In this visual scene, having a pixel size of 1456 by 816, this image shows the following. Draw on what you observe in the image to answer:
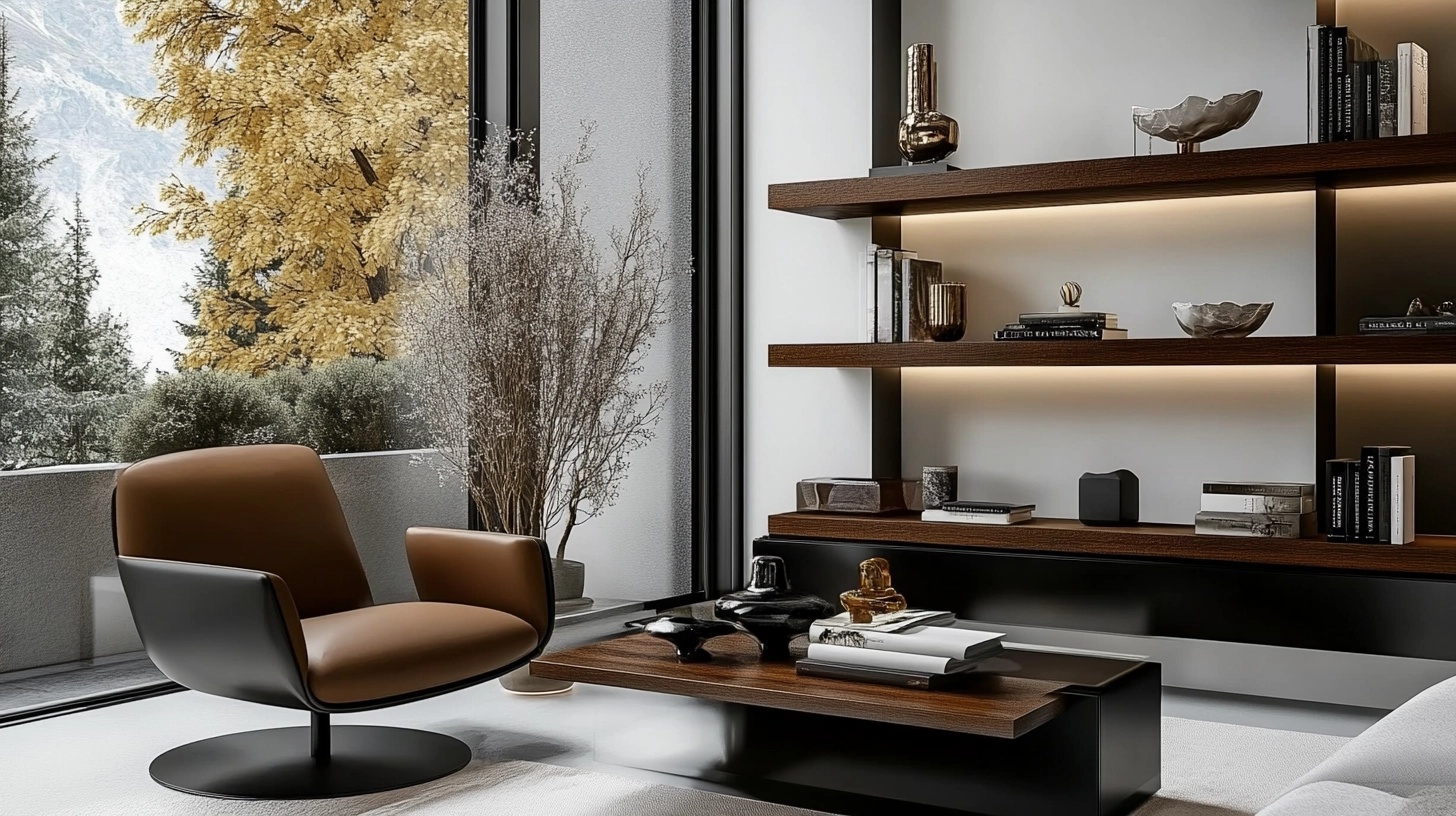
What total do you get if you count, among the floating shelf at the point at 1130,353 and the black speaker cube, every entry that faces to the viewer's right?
0

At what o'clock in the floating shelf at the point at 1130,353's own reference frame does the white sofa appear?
The white sofa is roughly at 12 o'clock from the floating shelf.

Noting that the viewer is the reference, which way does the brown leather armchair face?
facing the viewer and to the right of the viewer

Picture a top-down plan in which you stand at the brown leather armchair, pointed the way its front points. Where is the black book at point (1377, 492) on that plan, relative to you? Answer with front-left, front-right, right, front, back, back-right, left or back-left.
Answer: front-left

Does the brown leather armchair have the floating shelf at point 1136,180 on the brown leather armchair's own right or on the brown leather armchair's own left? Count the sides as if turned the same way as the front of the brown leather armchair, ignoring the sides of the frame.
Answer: on the brown leather armchair's own left

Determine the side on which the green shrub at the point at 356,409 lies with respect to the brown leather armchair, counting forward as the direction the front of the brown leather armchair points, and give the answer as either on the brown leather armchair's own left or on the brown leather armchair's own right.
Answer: on the brown leather armchair's own left

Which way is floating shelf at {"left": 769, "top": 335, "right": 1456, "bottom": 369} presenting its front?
toward the camera

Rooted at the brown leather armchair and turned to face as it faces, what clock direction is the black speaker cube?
The black speaker cube is roughly at 10 o'clock from the brown leather armchair.

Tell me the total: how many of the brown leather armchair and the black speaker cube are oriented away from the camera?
0

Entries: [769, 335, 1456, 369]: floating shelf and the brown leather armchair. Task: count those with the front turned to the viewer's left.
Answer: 0

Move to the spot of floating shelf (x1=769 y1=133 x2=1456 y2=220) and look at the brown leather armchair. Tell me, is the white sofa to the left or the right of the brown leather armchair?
left

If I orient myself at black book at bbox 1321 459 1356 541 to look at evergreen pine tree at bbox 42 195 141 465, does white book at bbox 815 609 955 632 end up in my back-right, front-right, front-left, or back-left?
front-left

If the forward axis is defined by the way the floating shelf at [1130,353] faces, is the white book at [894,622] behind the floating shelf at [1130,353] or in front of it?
in front

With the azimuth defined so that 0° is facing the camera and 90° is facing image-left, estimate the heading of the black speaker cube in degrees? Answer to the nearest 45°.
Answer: approximately 45°

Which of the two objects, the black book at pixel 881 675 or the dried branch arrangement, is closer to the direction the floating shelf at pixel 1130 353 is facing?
the black book

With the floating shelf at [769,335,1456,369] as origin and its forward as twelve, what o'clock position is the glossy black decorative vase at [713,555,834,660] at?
The glossy black decorative vase is roughly at 1 o'clock from the floating shelf.

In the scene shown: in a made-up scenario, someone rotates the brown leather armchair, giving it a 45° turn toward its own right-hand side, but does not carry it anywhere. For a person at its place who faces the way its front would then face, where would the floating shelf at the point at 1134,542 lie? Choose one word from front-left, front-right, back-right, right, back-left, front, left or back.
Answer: left
